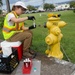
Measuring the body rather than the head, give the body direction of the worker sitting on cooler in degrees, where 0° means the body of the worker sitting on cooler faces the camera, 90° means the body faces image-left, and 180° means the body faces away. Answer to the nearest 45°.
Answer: approximately 270°

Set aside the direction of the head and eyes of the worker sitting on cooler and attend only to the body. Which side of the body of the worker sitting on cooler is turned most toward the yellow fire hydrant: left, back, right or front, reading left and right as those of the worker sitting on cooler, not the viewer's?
front
